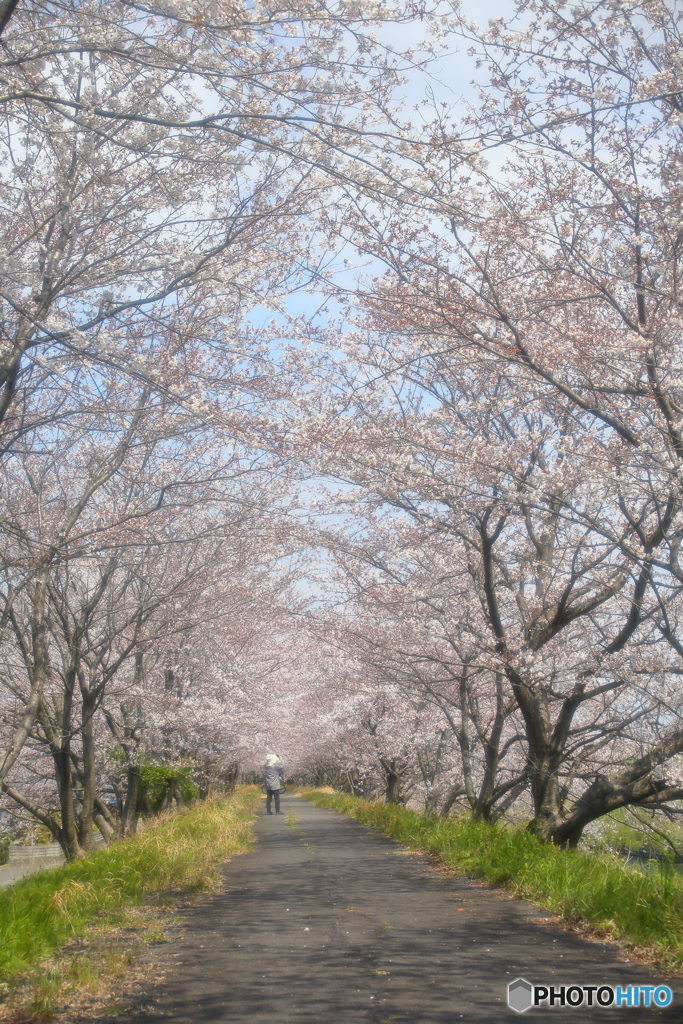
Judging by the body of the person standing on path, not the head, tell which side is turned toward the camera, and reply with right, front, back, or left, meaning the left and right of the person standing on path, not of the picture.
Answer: back
